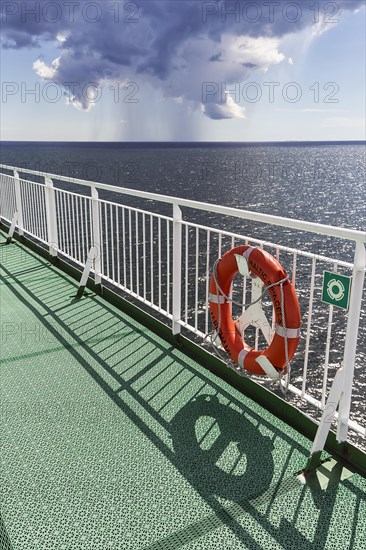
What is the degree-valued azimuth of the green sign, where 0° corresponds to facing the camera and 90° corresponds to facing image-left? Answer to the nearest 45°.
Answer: approximately 45°
